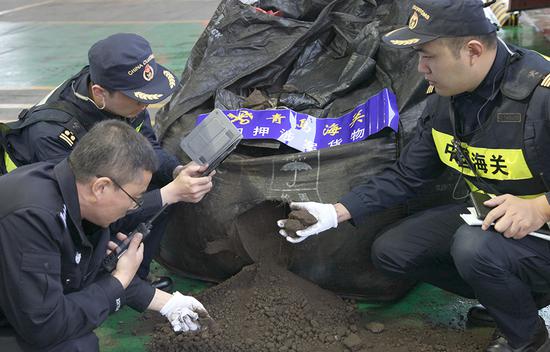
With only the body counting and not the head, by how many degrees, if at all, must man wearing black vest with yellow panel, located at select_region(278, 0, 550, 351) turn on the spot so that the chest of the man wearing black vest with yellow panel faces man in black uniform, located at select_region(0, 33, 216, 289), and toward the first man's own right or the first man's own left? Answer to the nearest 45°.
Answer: approximately 45° to the first man's own right

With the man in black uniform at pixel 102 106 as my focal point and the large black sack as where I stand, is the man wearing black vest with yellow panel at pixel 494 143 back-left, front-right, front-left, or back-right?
back-left

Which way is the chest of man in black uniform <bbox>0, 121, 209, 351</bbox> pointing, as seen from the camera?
to the viewer's right

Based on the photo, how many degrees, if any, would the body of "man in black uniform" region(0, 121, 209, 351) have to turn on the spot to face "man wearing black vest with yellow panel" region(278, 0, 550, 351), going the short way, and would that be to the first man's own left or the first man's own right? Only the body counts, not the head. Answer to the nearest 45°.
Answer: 0° — they already face them

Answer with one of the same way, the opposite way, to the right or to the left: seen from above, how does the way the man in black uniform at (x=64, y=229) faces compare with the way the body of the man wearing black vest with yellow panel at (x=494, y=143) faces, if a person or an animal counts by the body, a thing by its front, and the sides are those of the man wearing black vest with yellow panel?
the opposite way

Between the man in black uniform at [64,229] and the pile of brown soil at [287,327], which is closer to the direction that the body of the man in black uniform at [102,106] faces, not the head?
the pile of brown soil

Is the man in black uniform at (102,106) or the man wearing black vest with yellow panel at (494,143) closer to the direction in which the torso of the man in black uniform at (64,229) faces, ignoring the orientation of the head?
the man wearing black vest with yellow panel

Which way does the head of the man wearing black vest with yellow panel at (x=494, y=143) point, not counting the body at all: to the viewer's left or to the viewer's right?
to the viewer's left

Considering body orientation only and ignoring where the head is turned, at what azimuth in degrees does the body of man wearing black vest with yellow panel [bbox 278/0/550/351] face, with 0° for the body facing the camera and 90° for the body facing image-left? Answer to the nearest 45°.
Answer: approximately 45°

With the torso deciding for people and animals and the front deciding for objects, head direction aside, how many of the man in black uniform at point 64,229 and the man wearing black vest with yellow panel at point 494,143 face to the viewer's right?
1

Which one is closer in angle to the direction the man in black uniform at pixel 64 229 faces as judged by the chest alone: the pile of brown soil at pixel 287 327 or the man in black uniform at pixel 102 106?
the pile of brown soil
